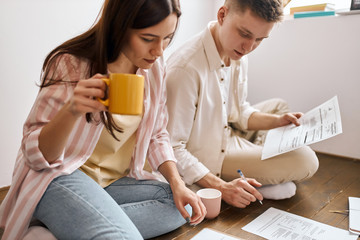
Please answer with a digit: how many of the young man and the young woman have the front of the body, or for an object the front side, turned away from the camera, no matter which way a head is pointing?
0

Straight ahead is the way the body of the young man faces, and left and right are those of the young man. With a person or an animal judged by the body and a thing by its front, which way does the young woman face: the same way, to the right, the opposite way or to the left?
the same way

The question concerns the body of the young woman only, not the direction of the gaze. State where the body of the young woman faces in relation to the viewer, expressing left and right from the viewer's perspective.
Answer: facing the viewer and to the right of the viewer

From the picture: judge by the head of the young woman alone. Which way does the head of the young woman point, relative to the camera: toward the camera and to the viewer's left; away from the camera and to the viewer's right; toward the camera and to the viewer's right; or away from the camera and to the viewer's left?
toward the camera and to the viewer's right

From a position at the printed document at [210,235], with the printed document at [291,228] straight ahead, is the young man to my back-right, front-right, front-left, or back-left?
front-left

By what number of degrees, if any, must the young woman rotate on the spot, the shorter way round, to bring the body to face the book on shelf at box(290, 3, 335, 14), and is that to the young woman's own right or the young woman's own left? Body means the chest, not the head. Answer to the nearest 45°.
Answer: approximately 90° to the young woman's own left
